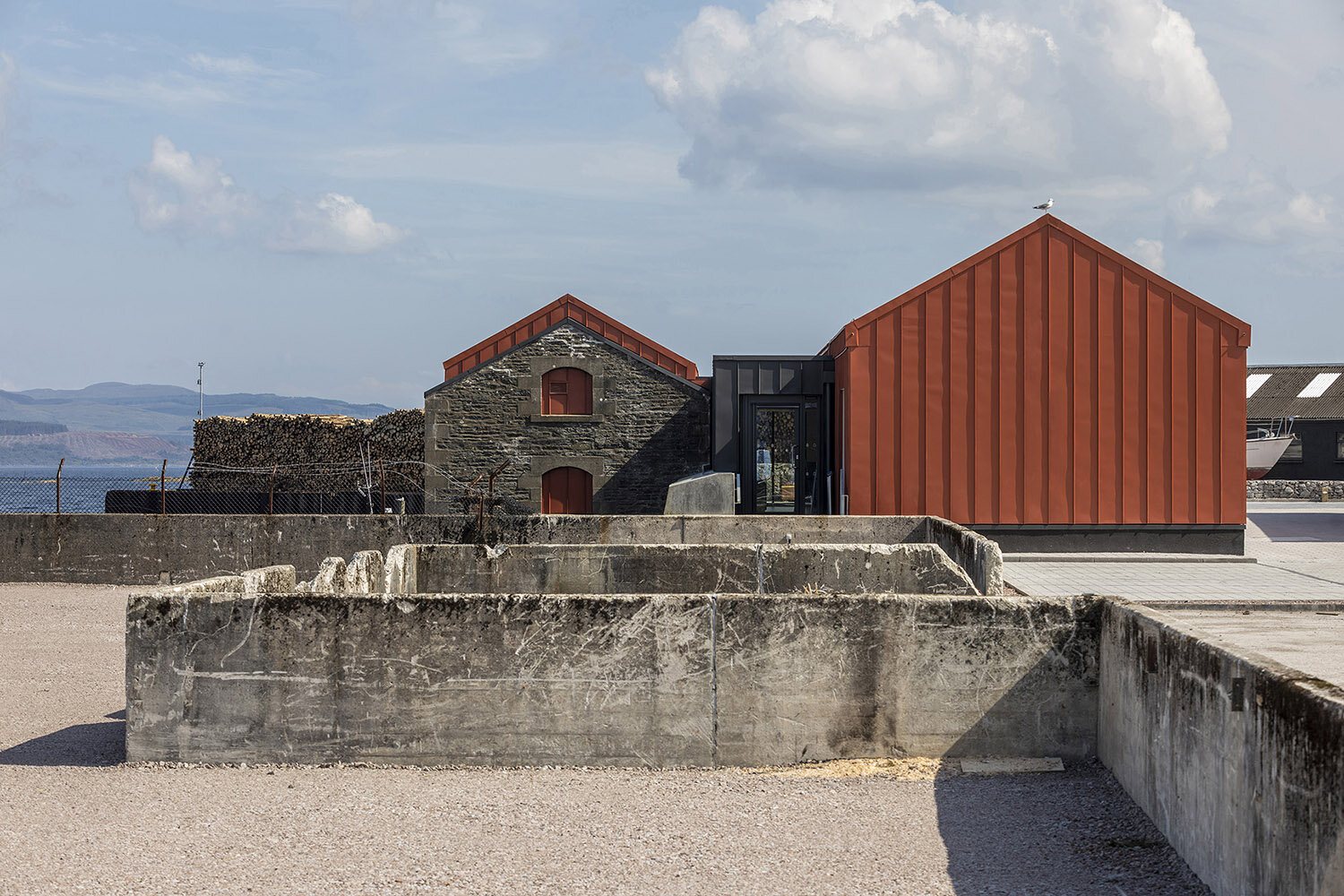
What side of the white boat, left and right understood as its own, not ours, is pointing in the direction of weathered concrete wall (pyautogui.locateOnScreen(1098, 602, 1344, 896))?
right

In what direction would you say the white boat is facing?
to the viewer's right

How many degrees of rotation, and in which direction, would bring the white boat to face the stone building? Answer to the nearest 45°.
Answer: approximately 135° to its right

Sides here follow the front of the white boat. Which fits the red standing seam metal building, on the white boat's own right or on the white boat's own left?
on the white boat's own right

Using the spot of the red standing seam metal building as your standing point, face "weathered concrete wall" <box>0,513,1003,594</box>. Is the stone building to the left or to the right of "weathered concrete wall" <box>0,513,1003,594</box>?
right

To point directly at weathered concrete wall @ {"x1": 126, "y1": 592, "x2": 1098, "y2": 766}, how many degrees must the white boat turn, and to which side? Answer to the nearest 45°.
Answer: approximately 90° to its right

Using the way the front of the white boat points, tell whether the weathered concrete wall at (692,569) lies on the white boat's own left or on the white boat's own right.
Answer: on the white boat's own right
